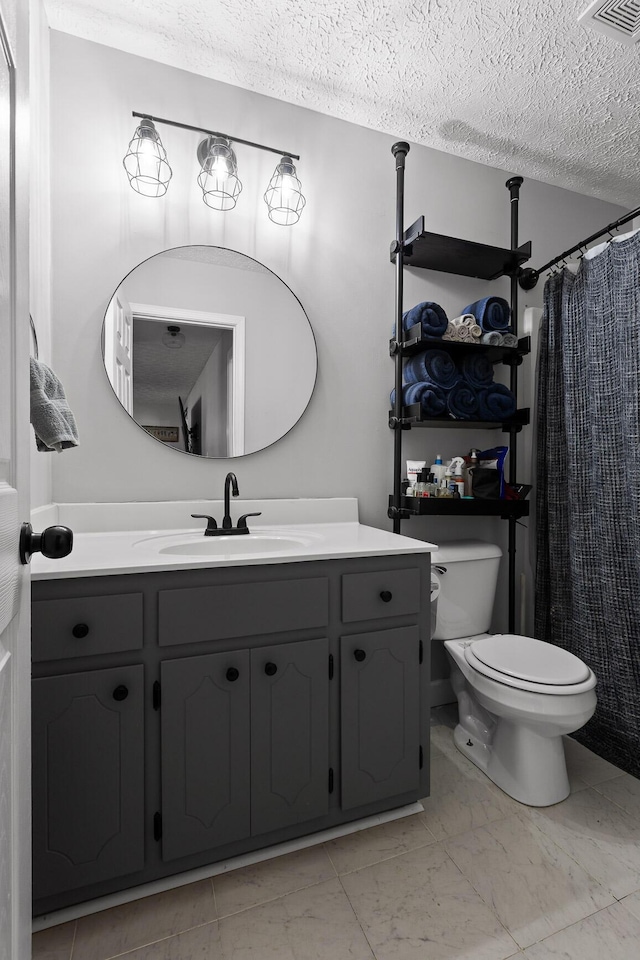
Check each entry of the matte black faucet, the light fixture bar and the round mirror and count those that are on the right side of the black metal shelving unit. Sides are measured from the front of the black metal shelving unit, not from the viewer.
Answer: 3

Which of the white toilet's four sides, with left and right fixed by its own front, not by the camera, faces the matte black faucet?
right

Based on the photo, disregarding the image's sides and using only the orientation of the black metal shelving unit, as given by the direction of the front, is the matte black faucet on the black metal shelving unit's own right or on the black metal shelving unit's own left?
on the black metal shelving unit's own right

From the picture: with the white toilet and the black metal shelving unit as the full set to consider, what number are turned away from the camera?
0

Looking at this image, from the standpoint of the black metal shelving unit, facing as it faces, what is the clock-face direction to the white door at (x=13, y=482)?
The white door is roughly at 2 o'clock from the black metal shelving unit.

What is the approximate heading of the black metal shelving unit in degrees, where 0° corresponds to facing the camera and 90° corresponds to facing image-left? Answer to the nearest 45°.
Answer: approximately 315°

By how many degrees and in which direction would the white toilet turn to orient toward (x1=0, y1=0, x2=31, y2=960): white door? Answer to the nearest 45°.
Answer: approximately 90° to its right

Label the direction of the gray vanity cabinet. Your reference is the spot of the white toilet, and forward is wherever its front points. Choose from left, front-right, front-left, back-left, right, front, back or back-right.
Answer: right

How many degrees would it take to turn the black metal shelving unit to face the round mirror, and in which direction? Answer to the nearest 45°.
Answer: approximately 90° to its right

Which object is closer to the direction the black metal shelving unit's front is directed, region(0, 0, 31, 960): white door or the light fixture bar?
the white door
